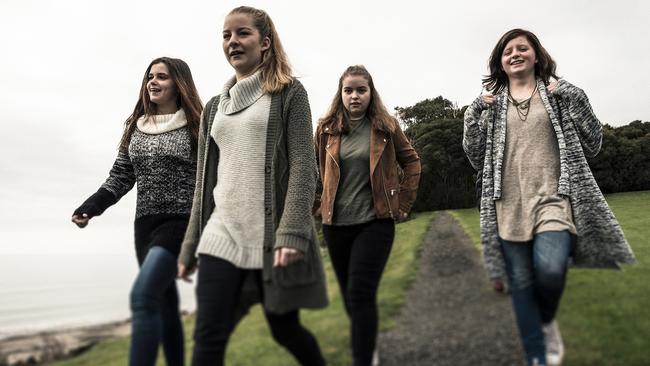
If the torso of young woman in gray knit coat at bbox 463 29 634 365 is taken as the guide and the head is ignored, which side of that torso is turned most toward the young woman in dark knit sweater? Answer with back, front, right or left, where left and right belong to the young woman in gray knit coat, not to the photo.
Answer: right

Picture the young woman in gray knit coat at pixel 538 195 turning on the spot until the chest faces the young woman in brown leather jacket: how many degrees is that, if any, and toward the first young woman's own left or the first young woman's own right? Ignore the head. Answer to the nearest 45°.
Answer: approximately 90° to the first young woman's own right

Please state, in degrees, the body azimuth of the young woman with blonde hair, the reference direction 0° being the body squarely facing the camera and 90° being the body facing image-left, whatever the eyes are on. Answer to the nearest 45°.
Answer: approximately 45°

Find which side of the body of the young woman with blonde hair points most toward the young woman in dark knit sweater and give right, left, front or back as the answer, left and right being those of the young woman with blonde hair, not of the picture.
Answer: right

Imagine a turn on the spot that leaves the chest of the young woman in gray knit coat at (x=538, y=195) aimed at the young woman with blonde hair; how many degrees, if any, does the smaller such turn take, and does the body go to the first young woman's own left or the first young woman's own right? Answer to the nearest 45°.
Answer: approximately 45° to the first young woman's own right
